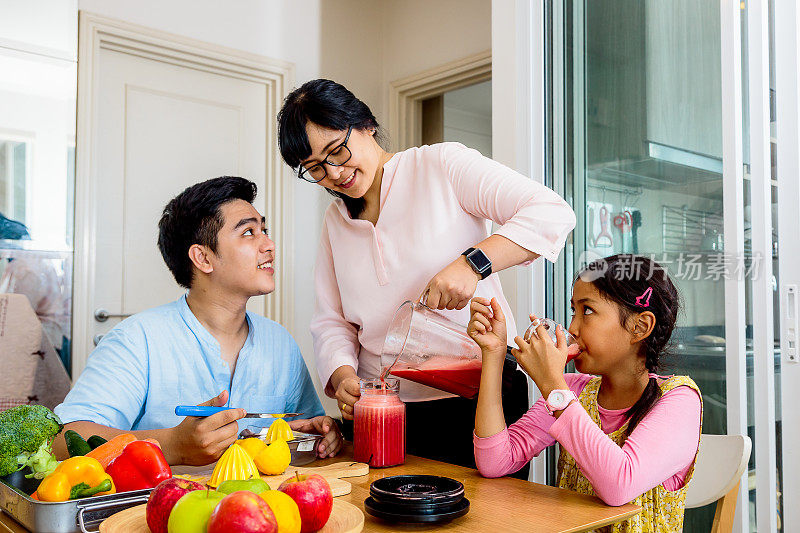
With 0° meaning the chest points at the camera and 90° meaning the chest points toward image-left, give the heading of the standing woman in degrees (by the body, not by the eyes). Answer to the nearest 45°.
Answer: approximately 45°

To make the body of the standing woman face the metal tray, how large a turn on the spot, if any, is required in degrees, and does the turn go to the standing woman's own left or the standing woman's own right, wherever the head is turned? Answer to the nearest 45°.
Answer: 0° — they already face it

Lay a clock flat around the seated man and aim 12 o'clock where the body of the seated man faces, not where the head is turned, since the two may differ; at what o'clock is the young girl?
The young girl is roughly at 12 o'clock from the seated man.

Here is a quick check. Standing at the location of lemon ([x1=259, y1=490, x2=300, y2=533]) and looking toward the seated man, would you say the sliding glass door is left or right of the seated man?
right

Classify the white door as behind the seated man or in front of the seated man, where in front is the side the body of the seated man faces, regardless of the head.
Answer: behind

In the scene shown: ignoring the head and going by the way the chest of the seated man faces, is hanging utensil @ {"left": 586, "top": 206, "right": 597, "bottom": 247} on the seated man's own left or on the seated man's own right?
on the seated man's own left

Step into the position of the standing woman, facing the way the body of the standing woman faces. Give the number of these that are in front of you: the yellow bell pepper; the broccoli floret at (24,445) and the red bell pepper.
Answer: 3

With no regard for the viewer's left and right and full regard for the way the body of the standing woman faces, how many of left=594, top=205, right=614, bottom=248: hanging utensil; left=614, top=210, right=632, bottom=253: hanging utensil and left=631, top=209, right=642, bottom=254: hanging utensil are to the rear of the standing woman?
3

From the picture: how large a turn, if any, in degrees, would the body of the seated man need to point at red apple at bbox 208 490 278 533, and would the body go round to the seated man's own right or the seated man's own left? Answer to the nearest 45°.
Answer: approximately 45° to the seated man's own right

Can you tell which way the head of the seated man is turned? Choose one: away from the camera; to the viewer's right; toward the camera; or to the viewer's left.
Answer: to the viewer's right

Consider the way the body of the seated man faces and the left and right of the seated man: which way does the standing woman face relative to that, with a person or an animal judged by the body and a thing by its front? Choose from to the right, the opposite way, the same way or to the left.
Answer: to the right

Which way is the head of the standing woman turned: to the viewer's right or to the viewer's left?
to the viewer's left
